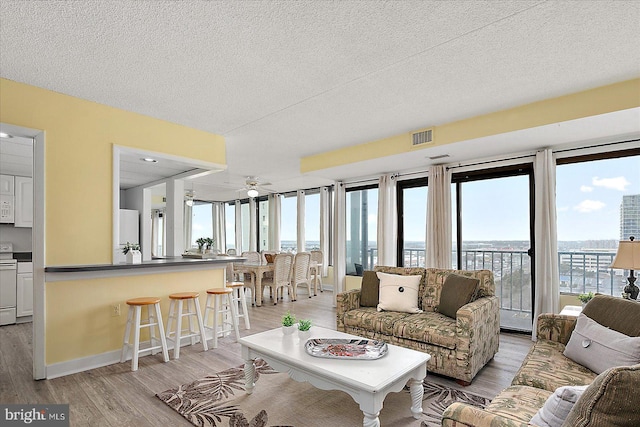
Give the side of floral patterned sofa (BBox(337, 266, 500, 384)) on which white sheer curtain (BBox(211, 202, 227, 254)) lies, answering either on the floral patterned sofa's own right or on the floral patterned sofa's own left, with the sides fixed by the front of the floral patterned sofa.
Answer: on the floral patterned sofa's own right

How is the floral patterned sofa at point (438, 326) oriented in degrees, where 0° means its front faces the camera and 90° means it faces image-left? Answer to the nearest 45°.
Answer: approximately 45°

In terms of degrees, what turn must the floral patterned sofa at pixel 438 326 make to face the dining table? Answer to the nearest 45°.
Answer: approximately 90° to its right

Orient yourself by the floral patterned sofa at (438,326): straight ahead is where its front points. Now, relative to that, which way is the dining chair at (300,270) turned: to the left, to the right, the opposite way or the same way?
to the right

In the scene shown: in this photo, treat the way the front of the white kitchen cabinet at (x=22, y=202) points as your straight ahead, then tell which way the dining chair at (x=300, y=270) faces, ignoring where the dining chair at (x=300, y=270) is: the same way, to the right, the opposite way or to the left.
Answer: the opposite way

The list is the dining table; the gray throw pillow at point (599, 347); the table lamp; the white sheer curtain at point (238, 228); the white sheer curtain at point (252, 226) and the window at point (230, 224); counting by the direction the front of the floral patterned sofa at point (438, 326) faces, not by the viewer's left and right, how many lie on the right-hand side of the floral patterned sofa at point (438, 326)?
4

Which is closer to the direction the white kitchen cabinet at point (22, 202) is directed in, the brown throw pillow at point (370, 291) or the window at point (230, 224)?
the brown throw pillow

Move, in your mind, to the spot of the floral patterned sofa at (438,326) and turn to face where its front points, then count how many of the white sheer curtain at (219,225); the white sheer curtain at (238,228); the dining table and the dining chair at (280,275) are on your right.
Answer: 4

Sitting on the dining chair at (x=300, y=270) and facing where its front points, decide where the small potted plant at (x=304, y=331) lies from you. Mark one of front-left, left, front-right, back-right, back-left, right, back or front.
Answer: back-left

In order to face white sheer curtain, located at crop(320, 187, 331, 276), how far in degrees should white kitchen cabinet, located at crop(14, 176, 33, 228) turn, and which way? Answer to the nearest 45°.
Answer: approximately 90° to its left

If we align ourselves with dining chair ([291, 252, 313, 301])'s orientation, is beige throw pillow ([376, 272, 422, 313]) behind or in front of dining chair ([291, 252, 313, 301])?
behind

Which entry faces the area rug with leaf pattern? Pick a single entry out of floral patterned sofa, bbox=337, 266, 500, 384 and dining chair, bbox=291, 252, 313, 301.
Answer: the floral patterned sofa
